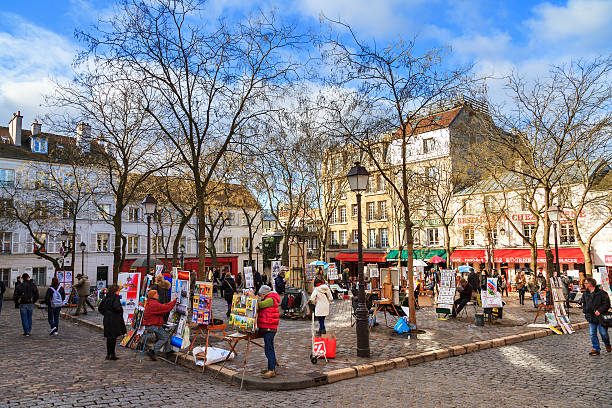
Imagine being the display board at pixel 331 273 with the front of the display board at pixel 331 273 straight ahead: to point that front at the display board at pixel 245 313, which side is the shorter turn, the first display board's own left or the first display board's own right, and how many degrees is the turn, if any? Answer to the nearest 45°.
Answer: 0° — it already faces it

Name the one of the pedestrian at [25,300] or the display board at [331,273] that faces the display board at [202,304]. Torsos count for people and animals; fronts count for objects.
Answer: the display board at [331,273]

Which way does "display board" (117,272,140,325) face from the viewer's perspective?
toward the camera

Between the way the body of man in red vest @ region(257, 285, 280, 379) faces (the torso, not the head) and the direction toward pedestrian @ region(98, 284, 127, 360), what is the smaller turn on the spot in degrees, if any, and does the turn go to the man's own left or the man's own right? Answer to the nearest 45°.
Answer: approximately 45° to the man's own right

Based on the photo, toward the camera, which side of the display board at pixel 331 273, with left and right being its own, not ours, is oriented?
front

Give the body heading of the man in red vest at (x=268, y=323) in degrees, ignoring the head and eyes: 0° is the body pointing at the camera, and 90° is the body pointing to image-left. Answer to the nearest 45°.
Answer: approximately 90°

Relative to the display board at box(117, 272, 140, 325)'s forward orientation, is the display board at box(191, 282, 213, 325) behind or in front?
in front

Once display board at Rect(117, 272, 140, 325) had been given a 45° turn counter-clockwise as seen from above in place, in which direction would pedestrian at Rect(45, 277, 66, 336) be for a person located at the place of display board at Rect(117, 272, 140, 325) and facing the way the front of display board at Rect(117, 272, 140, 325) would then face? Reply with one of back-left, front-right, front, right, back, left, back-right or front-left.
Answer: back

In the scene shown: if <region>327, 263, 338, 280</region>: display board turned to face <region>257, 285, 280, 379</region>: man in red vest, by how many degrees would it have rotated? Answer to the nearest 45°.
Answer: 0° — it already faces them

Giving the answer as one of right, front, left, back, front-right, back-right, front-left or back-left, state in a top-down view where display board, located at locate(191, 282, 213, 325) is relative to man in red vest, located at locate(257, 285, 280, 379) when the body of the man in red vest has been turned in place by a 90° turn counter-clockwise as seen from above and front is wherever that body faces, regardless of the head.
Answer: back-right
